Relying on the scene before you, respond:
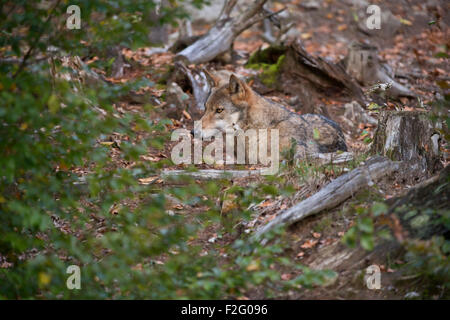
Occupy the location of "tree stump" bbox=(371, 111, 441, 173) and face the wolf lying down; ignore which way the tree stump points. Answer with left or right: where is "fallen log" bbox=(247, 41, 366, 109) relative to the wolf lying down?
right

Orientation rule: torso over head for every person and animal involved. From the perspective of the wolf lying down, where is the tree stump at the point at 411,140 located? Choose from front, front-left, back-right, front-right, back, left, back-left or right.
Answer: back-left

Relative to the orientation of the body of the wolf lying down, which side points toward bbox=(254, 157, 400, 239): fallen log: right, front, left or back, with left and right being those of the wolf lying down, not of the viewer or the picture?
left

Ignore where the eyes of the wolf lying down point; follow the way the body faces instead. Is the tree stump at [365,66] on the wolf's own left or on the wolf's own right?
on the wolf's own right

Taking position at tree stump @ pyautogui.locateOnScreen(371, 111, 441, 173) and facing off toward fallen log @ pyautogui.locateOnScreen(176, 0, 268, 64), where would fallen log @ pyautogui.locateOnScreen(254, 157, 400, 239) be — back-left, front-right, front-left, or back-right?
back-left

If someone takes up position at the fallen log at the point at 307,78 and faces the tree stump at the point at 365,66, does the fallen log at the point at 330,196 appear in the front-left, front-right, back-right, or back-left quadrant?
back-right

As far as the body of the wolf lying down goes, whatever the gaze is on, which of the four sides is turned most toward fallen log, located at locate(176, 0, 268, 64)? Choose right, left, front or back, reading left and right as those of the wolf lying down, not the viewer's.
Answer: right

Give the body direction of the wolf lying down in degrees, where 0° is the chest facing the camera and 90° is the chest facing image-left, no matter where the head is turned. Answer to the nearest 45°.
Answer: approximately 90°

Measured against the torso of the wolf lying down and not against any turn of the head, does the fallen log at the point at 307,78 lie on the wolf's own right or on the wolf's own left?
on the wolf's own right
